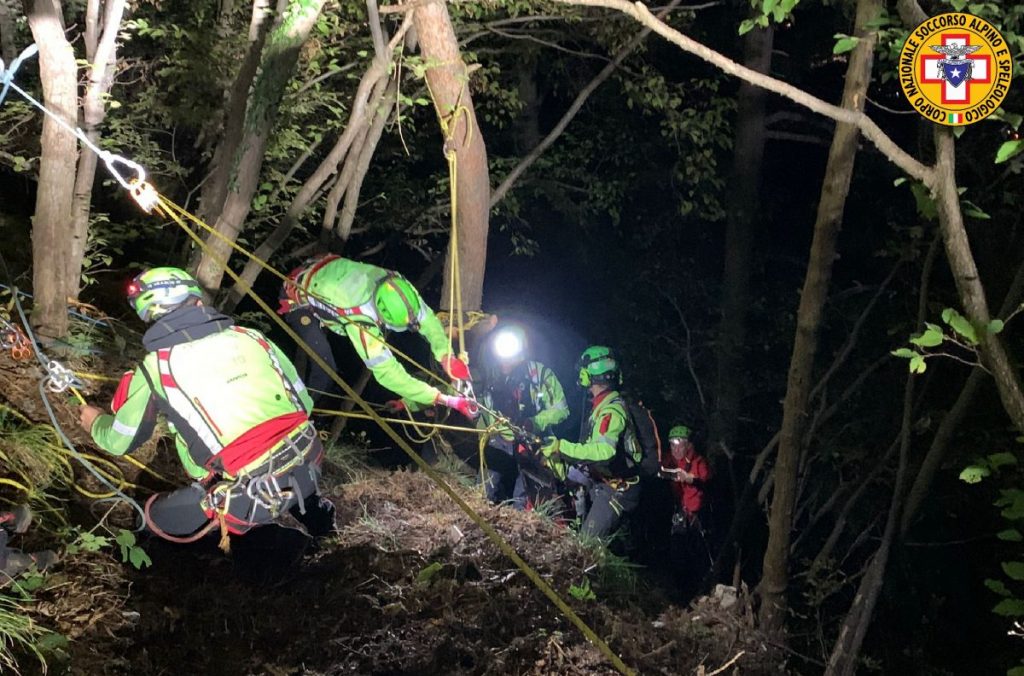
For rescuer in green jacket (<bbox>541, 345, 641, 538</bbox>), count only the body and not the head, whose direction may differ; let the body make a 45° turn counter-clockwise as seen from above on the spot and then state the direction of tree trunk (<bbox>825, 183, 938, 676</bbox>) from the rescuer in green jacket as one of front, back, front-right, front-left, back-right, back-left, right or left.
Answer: left

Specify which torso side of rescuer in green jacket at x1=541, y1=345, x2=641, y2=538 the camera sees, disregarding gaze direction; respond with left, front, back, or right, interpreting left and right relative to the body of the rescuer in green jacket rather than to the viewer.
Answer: left
